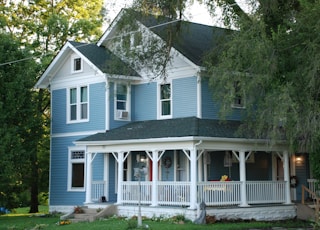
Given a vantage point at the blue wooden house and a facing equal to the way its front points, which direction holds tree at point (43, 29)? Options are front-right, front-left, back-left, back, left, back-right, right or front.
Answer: right

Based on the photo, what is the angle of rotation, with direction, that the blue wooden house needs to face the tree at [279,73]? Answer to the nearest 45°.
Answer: approximately 90° to its left

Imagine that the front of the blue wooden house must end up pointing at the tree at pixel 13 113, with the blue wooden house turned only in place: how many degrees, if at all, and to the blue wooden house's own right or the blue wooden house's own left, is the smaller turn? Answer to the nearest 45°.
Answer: approximately 45° to the blue wooden house's own right

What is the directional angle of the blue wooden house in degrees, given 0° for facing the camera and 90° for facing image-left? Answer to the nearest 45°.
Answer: approximately 45°
